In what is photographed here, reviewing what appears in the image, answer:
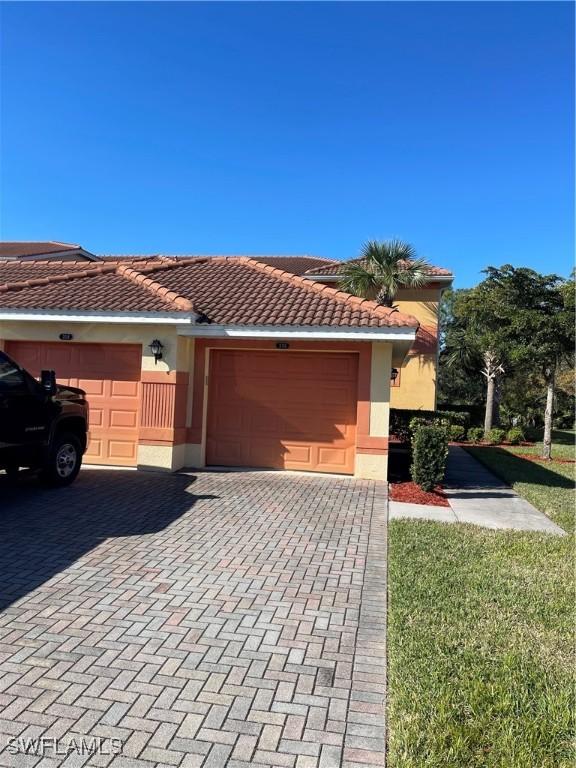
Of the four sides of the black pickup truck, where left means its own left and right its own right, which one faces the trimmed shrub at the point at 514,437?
front

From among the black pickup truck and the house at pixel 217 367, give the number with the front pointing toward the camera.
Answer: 1

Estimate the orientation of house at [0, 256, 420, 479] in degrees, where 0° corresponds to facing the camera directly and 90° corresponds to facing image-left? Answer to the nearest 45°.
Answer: approximately 0°

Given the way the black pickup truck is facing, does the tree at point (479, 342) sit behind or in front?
in front

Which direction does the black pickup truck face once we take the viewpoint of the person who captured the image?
facing away from the viewer and to the right of the viewer

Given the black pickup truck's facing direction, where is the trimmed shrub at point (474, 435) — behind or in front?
in front

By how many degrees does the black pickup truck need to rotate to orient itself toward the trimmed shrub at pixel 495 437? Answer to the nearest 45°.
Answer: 0° — it already faces it

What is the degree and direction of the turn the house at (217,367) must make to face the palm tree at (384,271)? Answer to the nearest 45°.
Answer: approximately 135° to its left
